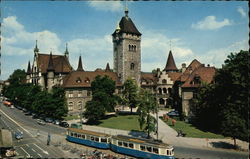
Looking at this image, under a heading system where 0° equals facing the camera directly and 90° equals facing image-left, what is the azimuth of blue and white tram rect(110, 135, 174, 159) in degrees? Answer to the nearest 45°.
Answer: approximately 315°

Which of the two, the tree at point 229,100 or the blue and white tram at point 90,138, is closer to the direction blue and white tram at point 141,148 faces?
the tree

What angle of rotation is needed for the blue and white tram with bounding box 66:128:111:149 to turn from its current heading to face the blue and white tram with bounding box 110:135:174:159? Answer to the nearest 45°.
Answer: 0° — it already faces it

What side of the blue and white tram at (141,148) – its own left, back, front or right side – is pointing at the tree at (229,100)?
left

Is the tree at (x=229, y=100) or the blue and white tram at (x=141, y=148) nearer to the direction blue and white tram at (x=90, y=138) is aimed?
the blue and white tram

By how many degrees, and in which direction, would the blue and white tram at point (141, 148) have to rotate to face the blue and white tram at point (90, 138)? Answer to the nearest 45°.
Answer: approximately 180°
